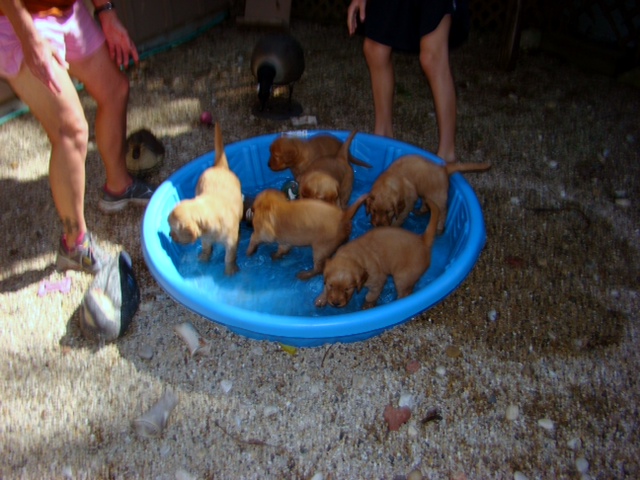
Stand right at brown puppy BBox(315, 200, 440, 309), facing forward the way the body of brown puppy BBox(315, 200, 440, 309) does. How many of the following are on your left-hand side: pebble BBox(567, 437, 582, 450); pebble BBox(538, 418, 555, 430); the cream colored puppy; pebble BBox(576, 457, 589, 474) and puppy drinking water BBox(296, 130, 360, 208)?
3

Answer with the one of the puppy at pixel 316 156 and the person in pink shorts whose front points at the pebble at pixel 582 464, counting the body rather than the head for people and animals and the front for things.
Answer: the person in pink shorts

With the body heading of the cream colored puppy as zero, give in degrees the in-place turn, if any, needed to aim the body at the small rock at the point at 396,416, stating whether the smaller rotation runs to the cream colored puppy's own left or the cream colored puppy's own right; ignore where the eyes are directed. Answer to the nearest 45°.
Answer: approximately 90° to the cream colored puppy's own left

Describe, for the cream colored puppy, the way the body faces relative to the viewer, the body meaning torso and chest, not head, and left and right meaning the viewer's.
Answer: facing the viewer and to the left of the viewer

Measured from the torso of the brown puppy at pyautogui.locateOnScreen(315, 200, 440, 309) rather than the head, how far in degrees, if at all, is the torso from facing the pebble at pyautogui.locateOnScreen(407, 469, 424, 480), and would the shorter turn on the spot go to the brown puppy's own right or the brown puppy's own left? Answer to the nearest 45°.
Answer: approximately 45° to the brown puppy's own left

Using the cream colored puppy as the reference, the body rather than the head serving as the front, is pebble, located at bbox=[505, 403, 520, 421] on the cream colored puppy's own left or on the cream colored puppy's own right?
on the cream colored puppy's own left

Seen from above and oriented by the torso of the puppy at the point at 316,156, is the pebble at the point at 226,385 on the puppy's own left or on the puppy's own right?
on the puppy's own left

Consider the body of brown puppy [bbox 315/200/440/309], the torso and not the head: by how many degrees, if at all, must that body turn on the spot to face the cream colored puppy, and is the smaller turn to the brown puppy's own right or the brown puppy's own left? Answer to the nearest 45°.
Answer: approximately 45° to the brown puppy's own right

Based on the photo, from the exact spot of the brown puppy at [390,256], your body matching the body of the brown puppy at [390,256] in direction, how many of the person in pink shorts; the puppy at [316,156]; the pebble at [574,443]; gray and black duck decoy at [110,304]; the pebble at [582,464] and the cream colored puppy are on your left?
2

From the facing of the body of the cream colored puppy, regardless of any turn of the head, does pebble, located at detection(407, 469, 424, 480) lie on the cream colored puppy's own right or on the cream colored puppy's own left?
on the cream colored puppy's own left

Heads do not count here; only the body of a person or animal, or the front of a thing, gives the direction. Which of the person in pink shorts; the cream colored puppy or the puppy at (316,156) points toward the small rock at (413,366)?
the person in pink shorts
